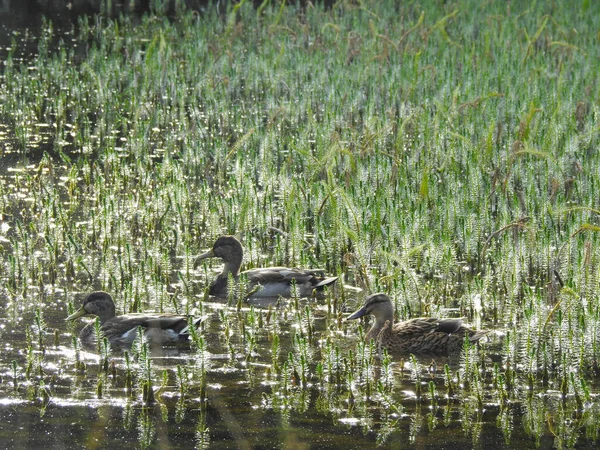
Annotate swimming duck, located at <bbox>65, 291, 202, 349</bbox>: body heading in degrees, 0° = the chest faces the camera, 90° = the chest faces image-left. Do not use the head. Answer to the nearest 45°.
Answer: approximately 90°

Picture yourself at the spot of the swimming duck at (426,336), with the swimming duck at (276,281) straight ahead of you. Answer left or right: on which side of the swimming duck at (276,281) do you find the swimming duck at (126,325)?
left

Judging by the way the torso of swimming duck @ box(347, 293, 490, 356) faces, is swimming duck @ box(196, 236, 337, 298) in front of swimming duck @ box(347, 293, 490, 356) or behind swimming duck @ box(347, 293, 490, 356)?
in front

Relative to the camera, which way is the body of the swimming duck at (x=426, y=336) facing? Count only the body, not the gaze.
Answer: to the viewer's left

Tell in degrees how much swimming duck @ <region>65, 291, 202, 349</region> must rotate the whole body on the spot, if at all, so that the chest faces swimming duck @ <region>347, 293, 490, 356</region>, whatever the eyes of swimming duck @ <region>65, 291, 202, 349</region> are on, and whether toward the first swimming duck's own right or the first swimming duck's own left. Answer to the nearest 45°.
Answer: approximately 180°

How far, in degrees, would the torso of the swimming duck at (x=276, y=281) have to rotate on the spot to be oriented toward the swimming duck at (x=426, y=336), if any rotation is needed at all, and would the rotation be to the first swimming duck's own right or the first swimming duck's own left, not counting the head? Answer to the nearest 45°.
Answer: approximately 135° to the first swimming duck's own left

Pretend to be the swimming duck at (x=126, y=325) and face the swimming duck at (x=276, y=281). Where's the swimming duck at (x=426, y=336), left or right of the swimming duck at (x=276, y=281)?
right

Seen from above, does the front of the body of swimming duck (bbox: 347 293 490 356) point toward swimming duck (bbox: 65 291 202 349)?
yes

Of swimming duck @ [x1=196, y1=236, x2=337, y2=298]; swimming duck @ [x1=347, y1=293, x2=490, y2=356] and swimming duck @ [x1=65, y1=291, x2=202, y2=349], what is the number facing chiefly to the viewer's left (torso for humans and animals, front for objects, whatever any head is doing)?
3

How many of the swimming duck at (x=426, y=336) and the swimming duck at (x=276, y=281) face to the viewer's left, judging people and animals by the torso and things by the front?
2

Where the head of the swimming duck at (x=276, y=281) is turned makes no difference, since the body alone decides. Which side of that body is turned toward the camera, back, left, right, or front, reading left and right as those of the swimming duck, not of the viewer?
left
